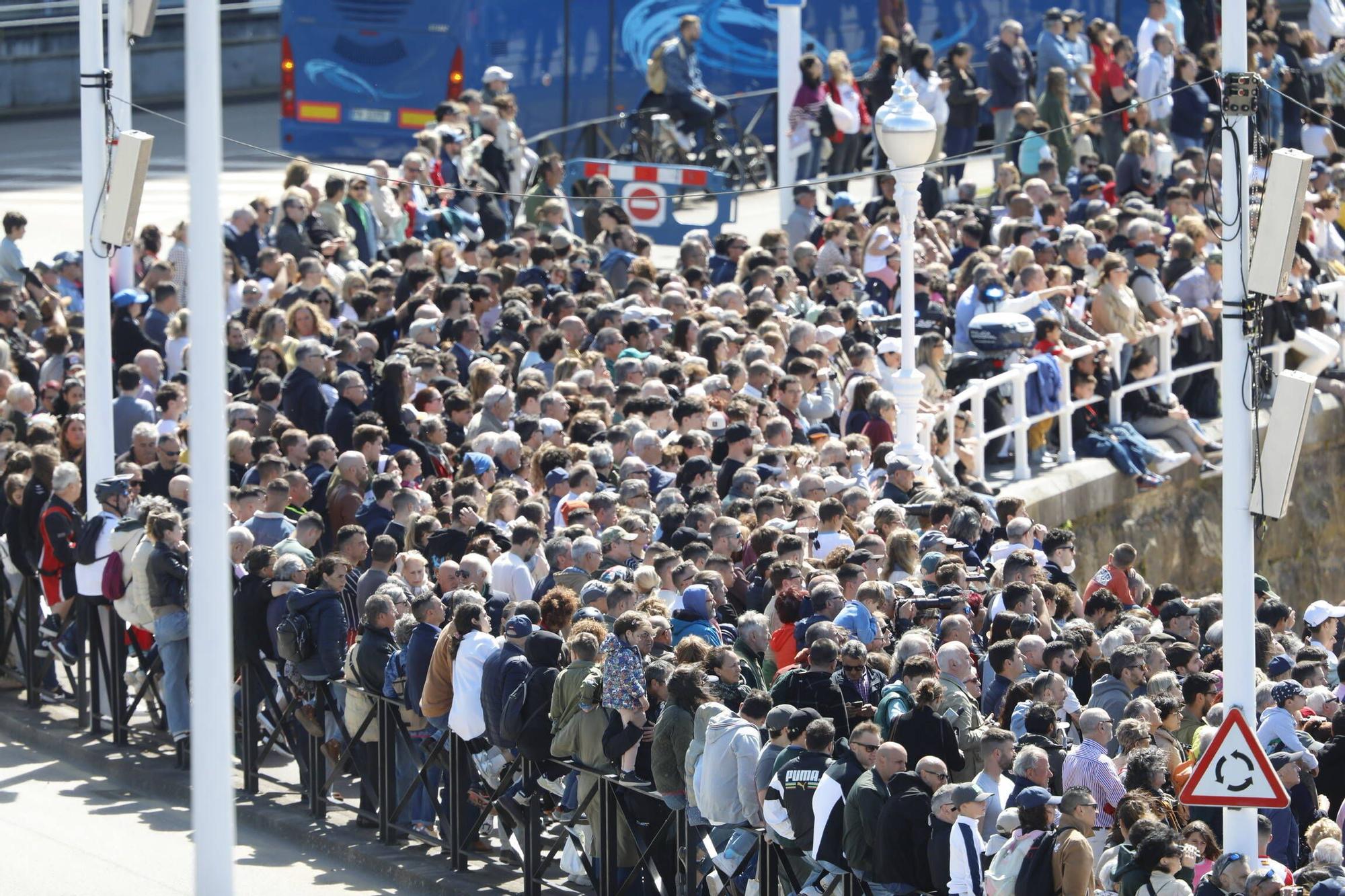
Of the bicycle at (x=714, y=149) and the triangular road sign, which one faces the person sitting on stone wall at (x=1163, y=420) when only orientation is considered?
the bicycle

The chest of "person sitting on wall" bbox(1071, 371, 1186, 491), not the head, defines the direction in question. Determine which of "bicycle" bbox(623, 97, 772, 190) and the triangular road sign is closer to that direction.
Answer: the triangular road sign

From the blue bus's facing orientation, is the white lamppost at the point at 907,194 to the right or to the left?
on its right

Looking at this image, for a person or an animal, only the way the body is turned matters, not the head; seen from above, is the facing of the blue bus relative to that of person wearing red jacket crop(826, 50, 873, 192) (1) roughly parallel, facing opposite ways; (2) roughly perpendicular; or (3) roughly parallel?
roughly perpendicular

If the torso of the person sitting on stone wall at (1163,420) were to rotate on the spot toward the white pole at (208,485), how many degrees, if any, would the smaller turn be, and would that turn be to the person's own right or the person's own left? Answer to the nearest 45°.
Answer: approximately 90° to the person's own right

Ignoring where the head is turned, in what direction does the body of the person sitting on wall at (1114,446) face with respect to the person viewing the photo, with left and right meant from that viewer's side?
facing to the right of the viewer

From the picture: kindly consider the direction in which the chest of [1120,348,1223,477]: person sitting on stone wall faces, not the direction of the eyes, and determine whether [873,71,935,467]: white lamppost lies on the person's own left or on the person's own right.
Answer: on the person's own right
